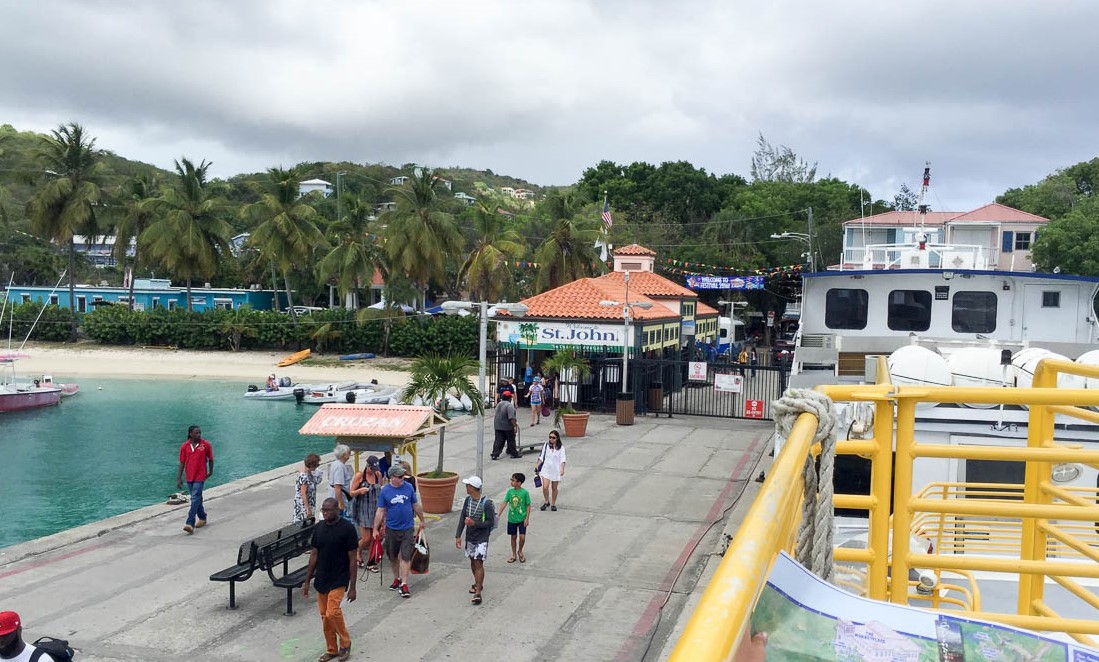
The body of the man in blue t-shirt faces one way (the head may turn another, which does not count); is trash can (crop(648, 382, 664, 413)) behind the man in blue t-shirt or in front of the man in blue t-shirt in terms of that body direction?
behind

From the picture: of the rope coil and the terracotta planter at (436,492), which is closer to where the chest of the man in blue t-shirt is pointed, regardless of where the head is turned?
the rope coil

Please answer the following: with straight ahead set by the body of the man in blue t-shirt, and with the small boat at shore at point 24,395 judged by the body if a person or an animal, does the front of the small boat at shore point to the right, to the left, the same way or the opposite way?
to the left

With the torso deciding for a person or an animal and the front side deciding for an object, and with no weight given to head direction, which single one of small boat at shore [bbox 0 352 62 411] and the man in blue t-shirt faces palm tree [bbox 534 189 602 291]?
the small boat at shore

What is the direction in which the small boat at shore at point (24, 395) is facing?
to the viewer's right

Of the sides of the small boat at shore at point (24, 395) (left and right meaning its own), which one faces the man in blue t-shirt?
right

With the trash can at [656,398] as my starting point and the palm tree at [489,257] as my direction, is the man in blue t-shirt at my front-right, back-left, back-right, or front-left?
back-left

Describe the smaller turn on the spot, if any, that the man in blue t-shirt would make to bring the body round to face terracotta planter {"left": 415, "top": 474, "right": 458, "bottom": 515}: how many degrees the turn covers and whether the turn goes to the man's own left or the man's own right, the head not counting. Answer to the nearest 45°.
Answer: approximately 180°

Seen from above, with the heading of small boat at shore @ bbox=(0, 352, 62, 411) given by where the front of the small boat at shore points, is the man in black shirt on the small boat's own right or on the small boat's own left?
on the small boat's own right

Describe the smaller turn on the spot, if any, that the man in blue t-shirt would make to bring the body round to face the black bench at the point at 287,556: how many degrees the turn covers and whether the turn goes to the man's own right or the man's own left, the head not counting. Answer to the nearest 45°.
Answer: approximately 90° to the man's own right

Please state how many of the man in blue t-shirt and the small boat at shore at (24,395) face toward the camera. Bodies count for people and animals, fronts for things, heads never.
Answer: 1
